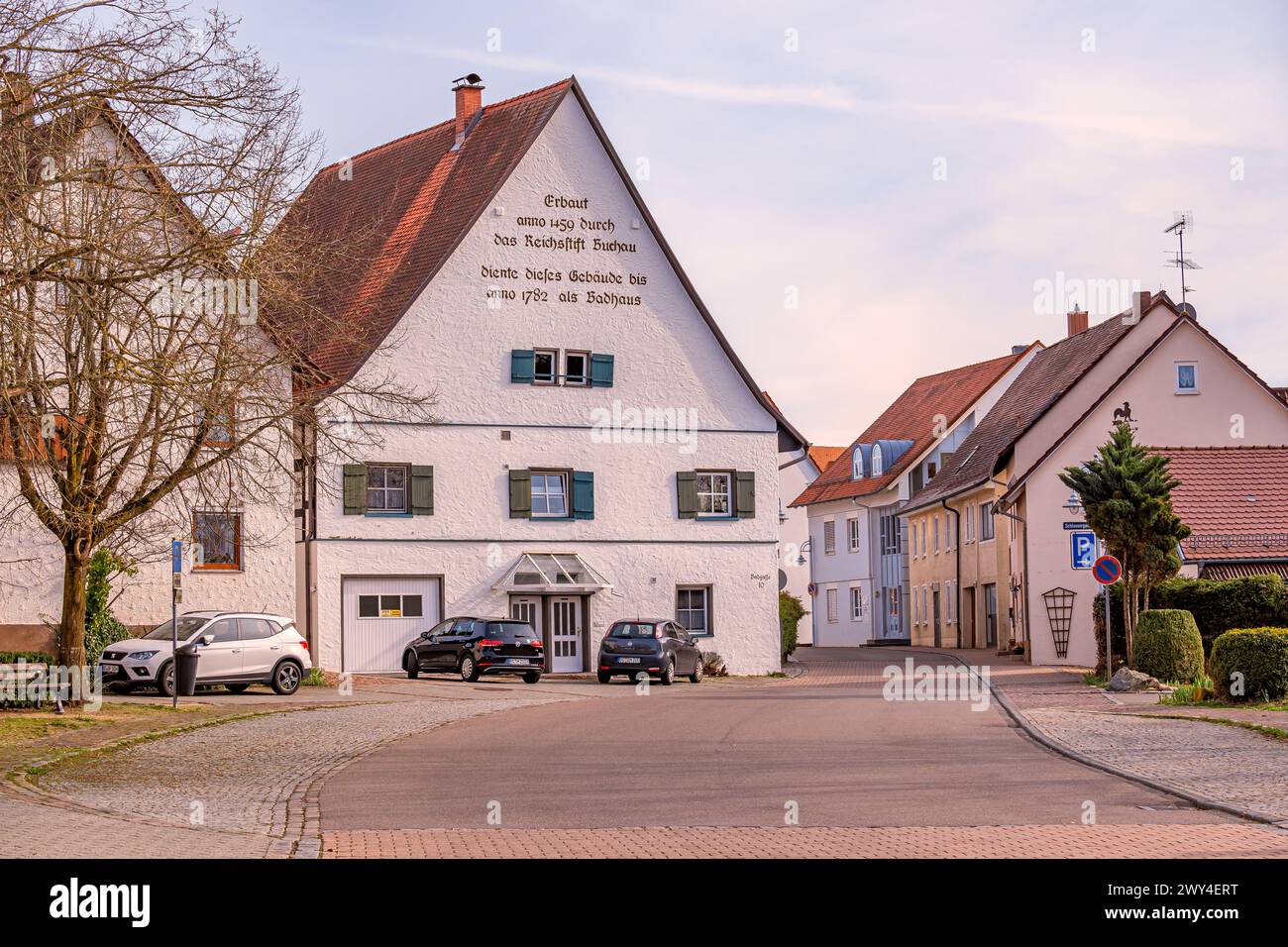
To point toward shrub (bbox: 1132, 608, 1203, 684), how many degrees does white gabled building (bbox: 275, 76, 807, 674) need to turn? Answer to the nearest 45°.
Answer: approximately 45° to its left

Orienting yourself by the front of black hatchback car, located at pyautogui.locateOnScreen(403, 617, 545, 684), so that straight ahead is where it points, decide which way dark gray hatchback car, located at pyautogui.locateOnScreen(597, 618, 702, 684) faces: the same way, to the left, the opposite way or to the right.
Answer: to the right

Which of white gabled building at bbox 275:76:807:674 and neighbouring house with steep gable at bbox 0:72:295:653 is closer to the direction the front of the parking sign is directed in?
the neighbouring house with steep gable

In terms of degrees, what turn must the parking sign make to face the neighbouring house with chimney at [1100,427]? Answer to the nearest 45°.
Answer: approximately 180°

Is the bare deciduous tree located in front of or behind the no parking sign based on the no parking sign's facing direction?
in front

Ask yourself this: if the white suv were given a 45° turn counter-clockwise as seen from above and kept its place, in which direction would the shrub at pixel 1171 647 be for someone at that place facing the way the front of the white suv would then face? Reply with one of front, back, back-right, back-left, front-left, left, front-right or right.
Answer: left

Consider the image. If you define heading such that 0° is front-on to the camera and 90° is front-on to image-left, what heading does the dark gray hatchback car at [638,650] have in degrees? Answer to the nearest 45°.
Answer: approximately 225°

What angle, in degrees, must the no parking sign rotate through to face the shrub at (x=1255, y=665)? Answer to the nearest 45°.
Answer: approximately 45° to its left

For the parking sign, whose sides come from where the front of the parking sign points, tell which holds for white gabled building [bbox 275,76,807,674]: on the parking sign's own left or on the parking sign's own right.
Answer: on the parking sign's own right

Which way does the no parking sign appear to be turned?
toward the camera

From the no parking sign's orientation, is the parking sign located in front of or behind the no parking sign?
behind

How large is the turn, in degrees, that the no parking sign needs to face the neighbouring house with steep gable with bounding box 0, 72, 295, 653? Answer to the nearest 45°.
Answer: approximately 45° to its right

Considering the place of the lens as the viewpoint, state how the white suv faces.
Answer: facing the viewer and to the left of the viewer

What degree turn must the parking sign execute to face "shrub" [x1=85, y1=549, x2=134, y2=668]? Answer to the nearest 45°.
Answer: approximately 90° to its right
